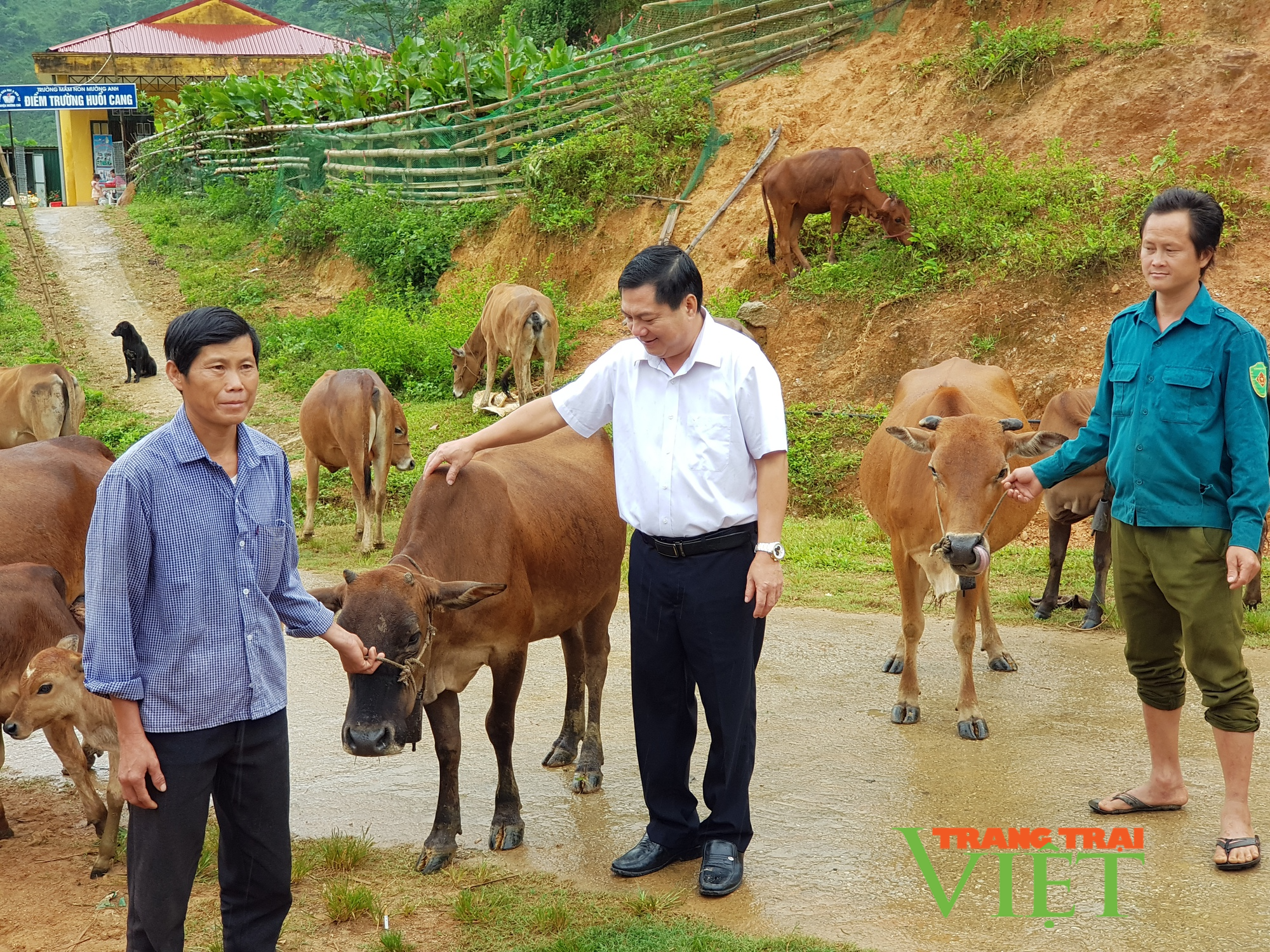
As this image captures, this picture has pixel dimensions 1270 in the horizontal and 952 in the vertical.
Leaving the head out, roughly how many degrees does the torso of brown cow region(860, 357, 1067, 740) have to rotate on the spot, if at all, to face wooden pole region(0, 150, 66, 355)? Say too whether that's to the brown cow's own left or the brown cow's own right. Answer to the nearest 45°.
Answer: approximately 135° to the brown cow's own right

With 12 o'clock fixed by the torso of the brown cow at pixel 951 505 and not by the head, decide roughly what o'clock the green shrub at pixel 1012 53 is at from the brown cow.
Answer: The green shrub is roughly at 6 o'clock from the brown cow.

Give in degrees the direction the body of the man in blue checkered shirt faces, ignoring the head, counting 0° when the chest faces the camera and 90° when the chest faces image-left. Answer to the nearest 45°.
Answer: approximately 315°

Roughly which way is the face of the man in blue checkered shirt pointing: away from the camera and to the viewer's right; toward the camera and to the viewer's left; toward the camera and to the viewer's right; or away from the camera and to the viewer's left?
toward the camera and to the viewer's right

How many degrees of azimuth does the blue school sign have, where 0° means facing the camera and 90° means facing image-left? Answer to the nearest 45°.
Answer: approximately 0°

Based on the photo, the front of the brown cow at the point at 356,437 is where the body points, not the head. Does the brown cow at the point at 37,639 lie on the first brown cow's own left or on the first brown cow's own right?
on the first brown cow's own left

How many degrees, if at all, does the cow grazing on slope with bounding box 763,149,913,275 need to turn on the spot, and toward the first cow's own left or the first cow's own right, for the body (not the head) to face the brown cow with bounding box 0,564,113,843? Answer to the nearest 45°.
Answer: approximately 90° to the first cow's own right

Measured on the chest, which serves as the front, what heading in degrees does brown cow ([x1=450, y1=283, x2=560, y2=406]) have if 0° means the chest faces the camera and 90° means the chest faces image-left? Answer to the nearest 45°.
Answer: approximately 135°

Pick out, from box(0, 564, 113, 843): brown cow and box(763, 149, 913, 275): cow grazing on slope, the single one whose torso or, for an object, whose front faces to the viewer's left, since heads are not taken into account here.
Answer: the brown cow
